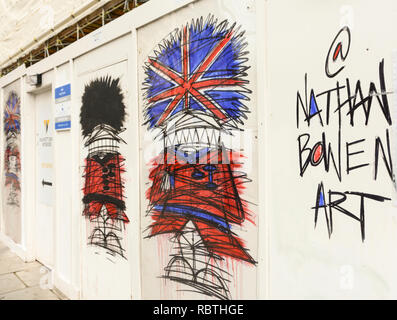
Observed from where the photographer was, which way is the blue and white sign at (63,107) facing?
facing the viewer and to the left of the viewer
